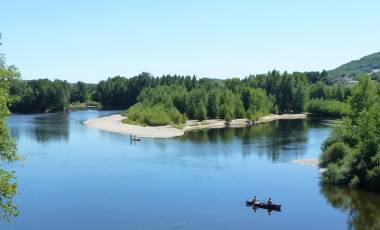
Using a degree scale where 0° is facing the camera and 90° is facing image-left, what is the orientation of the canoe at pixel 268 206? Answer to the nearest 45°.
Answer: approximately 270°
